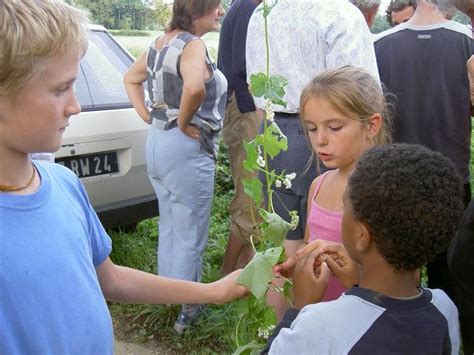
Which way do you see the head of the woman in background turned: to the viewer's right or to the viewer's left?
to the viewer's right

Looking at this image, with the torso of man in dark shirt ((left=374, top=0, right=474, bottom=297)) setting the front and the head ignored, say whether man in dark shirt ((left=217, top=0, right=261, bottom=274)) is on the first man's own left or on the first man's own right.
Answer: on the first man's own left

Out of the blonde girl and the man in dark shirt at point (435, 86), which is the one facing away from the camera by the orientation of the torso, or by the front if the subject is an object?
the man in dark shirt

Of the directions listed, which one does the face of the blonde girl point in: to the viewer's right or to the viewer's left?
to the viewer's left

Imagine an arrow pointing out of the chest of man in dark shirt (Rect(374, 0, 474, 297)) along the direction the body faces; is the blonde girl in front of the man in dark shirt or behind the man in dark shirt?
behind

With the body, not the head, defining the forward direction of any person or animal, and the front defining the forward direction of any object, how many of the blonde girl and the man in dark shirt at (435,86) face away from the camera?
1

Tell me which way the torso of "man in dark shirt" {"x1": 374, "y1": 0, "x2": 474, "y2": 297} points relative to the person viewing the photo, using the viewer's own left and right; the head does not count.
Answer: facing away from the viewer
